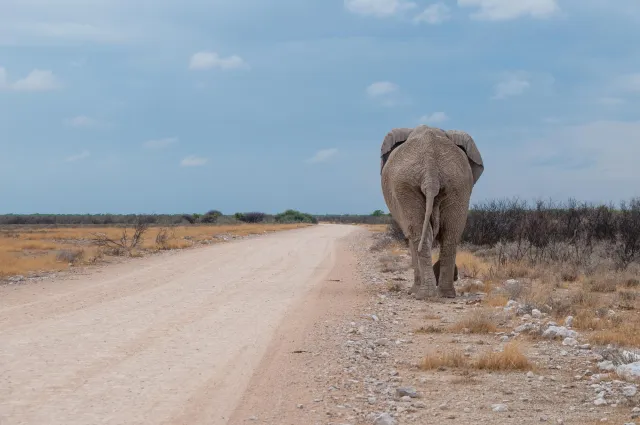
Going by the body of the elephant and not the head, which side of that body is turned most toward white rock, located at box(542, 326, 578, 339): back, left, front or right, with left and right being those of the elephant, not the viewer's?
back

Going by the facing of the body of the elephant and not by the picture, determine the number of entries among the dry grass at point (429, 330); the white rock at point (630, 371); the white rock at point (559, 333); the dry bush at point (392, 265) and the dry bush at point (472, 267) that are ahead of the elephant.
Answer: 2

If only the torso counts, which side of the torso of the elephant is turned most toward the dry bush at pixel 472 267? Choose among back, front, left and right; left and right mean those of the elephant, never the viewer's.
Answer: front

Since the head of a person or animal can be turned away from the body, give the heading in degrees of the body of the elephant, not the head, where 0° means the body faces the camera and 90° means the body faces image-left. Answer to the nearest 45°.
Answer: approximately 180°

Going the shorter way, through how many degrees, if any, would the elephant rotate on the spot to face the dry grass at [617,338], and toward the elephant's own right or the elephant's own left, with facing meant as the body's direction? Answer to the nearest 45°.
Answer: approximately 135° to the elephant's own right

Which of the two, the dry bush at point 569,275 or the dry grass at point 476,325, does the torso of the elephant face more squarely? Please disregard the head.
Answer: the dry bush

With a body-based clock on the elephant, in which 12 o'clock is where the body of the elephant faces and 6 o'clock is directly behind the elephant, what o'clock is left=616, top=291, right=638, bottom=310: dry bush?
The dry bush is roughly at 3 o'clock from the elephant.

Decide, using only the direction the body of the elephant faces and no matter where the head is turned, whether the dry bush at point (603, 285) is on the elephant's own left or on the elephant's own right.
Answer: on the elephant's own right

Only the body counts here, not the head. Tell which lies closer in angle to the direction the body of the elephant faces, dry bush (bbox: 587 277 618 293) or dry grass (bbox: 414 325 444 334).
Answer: the dry bush

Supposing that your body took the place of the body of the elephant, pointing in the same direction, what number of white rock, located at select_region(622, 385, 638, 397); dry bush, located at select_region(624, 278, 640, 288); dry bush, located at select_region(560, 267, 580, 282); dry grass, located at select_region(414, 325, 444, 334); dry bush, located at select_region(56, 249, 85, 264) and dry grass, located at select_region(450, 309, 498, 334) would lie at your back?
3

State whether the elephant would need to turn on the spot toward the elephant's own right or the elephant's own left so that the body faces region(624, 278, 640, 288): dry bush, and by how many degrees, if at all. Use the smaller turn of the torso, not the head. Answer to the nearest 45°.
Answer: approximately 45° to the elephant's own right
